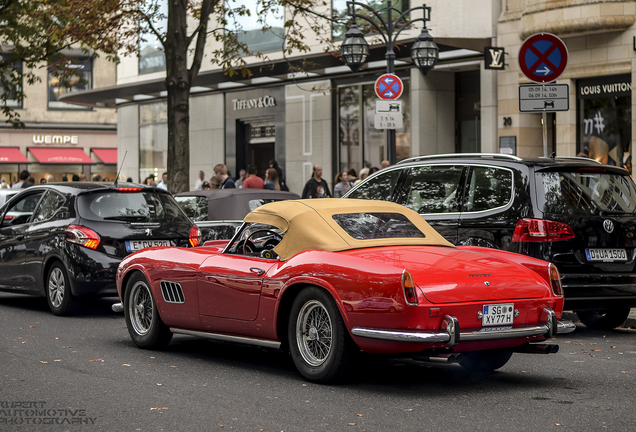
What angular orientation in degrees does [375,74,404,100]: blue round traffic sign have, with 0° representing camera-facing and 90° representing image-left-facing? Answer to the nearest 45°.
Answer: approximately 0°

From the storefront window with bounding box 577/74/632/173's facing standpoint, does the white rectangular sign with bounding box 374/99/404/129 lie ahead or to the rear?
ahead

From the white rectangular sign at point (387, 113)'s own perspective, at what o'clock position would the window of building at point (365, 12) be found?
The window of building is roughly at 6 o'clock from the white rectangular sign.

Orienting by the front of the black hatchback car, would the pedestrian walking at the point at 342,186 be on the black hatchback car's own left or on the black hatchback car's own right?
on the black hatchback car's own right

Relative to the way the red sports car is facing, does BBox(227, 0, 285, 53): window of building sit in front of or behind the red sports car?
in front

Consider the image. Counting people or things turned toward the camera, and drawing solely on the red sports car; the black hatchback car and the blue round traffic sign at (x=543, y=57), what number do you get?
1

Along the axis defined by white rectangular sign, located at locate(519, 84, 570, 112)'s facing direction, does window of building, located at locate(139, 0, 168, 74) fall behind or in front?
behind

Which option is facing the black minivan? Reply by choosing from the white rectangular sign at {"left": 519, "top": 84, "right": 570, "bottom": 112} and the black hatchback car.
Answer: the white rectangular sign

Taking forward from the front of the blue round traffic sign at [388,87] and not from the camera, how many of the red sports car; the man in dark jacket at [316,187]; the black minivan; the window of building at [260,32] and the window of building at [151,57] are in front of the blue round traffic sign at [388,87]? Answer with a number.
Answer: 2
